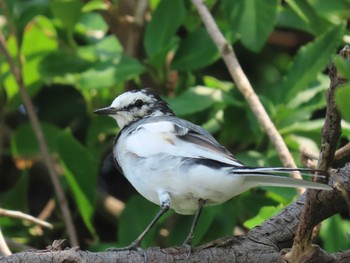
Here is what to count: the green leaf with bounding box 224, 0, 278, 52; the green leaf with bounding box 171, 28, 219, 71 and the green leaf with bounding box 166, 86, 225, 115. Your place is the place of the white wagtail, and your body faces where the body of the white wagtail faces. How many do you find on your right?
3

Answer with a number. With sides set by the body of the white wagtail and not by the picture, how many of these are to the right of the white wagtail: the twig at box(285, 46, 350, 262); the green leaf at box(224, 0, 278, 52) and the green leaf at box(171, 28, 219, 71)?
2

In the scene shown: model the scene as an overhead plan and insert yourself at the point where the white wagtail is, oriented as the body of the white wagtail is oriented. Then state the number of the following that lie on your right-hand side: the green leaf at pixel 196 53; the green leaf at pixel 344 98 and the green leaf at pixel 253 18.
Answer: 2

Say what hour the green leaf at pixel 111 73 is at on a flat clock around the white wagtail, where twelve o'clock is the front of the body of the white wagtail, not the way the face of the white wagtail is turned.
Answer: The green leaf is roughly at 2 o'clock from the white wagtail.

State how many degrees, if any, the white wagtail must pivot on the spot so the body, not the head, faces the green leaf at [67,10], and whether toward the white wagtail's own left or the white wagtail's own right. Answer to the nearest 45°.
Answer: approximately 45° to the white wagtail's own right

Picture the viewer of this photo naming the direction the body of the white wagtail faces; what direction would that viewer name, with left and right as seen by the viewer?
facing to the left of the viewer

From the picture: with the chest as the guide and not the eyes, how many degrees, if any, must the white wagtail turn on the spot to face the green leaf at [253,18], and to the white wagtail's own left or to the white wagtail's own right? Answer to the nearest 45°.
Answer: approximately 90° to the white wagtail's own right

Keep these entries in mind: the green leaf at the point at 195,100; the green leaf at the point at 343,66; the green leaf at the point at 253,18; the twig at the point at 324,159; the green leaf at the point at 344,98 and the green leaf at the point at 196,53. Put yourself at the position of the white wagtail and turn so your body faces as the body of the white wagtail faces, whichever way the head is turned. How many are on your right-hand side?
3

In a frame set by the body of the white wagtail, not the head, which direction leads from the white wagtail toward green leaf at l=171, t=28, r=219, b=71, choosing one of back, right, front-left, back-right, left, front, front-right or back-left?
right
